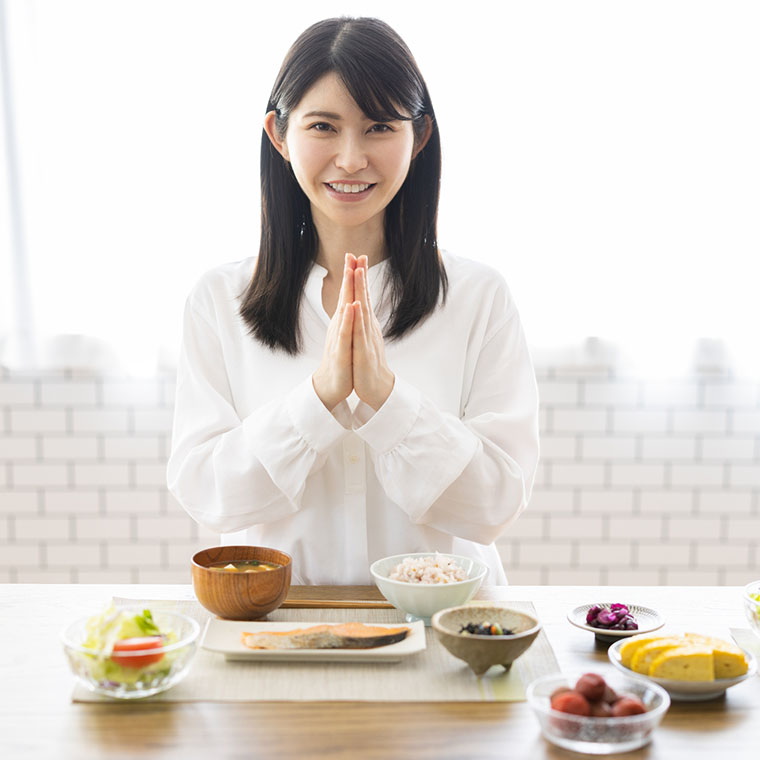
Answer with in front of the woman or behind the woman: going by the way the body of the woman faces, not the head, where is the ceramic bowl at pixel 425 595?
in front

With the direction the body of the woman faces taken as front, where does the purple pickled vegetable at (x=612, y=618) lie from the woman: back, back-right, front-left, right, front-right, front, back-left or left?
front-left

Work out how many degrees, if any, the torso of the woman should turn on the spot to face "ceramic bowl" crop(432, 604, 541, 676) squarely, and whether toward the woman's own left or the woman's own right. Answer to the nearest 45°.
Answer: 0° — they already face it

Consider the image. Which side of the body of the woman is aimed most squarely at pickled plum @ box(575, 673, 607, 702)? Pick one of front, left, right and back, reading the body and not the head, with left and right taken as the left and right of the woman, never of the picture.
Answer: front

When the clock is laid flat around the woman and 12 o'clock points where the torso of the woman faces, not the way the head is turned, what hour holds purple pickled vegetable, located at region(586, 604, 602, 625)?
The purple pickled vegetable is roughly at 11 o'clock from the woman.

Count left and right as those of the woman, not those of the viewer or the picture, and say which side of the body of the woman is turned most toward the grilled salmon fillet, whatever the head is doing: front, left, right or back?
front

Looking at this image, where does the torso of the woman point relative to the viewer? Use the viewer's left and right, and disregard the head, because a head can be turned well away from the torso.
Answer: facing the viewer

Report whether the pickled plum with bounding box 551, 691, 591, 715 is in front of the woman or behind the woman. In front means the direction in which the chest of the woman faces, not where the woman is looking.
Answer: in front

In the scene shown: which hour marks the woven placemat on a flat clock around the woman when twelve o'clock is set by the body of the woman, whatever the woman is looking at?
The woven placemat is roughly at 12 o'clock from the woman.
